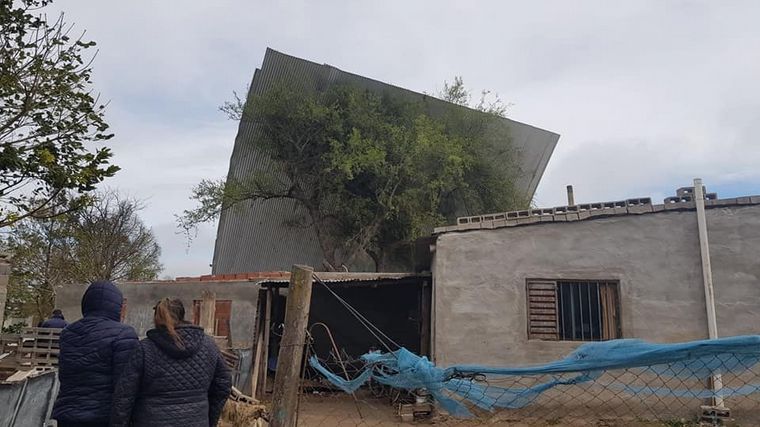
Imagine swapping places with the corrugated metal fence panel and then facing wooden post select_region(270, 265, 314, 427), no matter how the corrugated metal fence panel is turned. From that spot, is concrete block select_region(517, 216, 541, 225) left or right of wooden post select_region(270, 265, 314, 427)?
left

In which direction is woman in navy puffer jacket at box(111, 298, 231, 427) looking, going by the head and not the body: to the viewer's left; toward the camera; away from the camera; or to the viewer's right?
away from the camera

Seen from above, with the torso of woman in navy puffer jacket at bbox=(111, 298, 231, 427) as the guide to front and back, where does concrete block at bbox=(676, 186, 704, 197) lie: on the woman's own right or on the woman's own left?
on the woman's own right

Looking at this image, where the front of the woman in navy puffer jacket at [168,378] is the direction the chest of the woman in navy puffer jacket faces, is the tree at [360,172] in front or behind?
in front

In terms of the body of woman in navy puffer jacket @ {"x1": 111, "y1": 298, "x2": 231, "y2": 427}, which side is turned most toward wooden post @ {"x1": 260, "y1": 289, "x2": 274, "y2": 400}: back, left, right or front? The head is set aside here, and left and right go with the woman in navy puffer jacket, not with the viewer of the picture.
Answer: front

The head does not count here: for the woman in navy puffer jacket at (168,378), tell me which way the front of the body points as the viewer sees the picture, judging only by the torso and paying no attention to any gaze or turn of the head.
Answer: away from the camera

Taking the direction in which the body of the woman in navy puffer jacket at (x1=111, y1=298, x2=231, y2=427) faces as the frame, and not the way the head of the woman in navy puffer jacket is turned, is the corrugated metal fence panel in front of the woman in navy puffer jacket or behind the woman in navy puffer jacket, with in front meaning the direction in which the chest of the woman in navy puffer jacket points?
in front

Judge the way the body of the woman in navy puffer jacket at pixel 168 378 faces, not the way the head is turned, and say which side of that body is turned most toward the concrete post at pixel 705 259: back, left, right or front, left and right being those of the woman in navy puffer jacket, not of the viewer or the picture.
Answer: right

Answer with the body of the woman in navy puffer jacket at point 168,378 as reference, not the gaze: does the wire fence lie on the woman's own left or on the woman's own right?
on the woman's own right

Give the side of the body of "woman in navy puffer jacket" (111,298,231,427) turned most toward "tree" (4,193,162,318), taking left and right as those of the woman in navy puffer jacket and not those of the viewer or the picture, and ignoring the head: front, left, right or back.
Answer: front

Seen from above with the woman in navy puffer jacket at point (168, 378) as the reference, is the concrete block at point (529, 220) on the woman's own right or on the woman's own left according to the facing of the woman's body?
on the woman's own right

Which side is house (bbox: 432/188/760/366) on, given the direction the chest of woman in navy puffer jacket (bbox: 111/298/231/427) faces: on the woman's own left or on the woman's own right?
on the woman's own right
